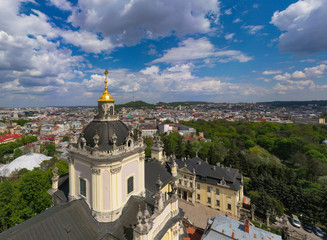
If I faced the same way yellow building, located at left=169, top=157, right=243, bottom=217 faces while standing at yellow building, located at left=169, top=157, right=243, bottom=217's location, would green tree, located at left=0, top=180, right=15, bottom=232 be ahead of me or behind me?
ahead

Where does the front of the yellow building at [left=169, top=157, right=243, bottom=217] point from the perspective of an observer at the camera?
facing the viewer and to the left of the viewer

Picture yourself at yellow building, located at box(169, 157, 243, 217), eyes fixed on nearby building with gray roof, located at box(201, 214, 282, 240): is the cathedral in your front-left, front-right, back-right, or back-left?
front-right

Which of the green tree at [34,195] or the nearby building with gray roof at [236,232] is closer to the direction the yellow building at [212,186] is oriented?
the green tree

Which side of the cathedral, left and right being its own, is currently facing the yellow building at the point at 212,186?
front

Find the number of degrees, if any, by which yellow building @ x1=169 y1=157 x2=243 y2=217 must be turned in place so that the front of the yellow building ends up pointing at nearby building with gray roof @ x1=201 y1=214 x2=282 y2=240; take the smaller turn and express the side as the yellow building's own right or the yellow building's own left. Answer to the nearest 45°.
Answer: approximately 45° to the yellow building's own left

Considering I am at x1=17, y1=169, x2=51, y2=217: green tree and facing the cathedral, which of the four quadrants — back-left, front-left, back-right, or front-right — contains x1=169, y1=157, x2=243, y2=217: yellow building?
front-left

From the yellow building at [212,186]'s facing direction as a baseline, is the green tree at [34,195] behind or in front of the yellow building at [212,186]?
in front

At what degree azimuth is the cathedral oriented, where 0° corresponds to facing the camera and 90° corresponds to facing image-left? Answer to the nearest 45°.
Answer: approximately 315°
